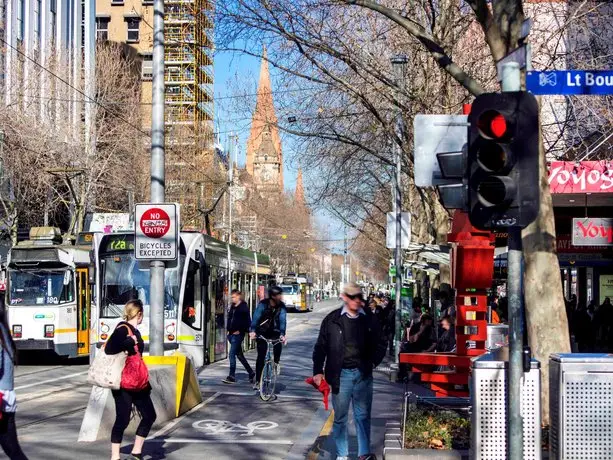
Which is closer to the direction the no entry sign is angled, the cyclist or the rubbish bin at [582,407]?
the rubbish bin

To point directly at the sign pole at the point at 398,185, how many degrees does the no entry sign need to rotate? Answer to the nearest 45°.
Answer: approximately 135° to its left

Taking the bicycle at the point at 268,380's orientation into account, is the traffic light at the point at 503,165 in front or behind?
in front

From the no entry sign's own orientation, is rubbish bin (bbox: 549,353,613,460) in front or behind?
in front
